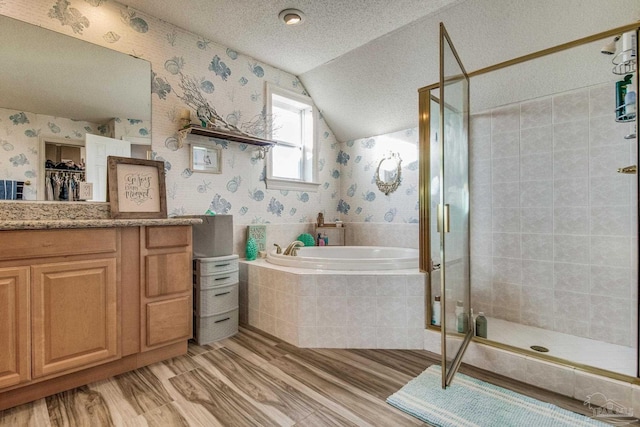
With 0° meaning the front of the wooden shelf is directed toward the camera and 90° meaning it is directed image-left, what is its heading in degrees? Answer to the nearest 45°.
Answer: approximately 315°

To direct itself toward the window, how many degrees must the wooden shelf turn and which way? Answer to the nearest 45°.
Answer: approximately 90° to its left

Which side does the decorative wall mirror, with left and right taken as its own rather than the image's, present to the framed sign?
front

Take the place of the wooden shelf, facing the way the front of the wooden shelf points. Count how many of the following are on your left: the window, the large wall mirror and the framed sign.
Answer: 1

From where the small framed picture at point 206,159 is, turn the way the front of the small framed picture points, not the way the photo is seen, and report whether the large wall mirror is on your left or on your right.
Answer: on your right

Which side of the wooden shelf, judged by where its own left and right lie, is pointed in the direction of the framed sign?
right

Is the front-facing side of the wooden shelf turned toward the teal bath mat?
yes

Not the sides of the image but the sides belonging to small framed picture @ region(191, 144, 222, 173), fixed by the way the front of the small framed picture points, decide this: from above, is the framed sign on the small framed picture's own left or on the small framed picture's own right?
on the small framed picture's own right

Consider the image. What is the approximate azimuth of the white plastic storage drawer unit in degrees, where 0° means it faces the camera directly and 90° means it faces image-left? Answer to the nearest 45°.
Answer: approximately 315°

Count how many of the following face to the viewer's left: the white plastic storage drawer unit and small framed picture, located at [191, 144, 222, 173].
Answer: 0
